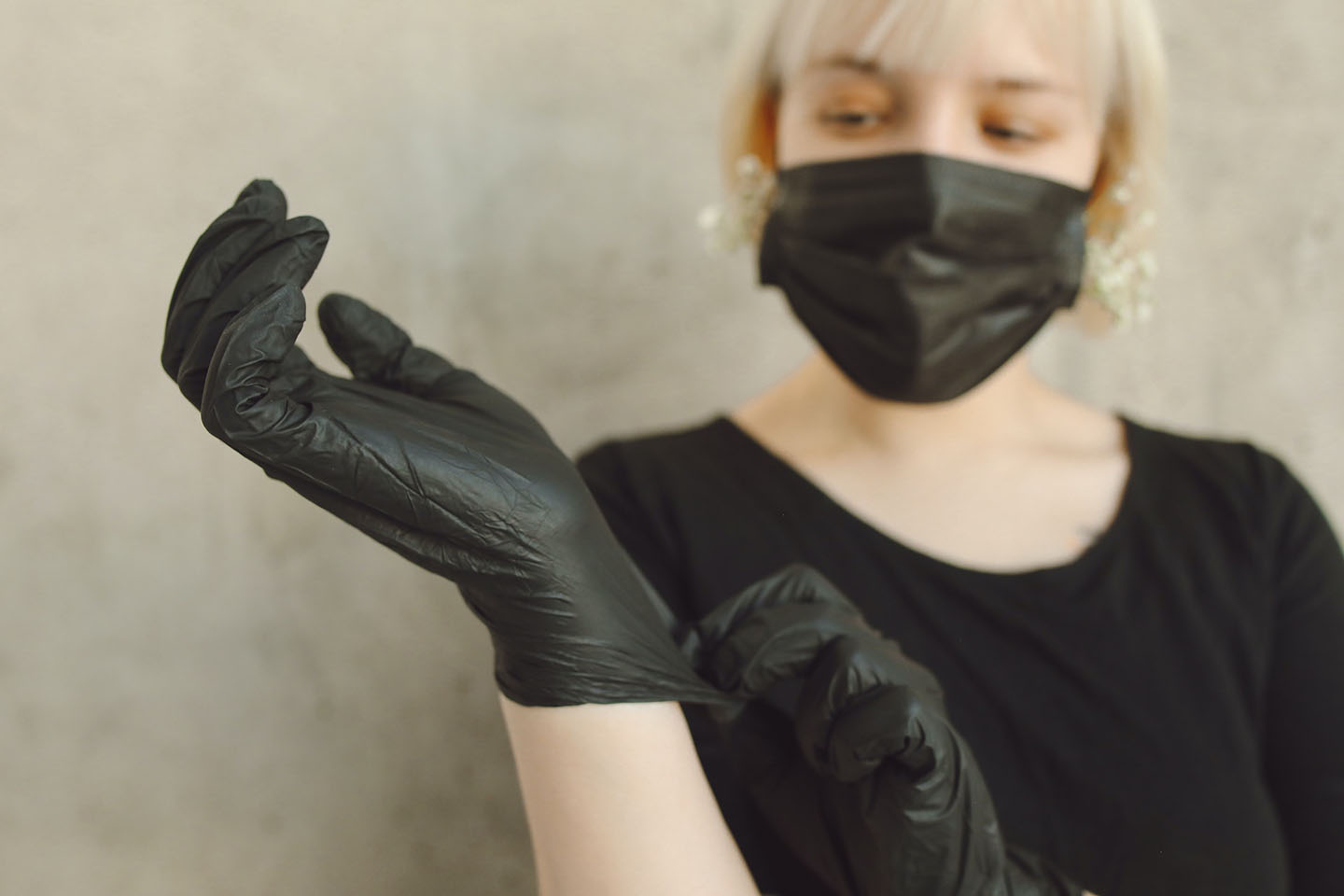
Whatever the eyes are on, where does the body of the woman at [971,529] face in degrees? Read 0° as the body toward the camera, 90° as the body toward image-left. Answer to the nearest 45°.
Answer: approximately 0°
